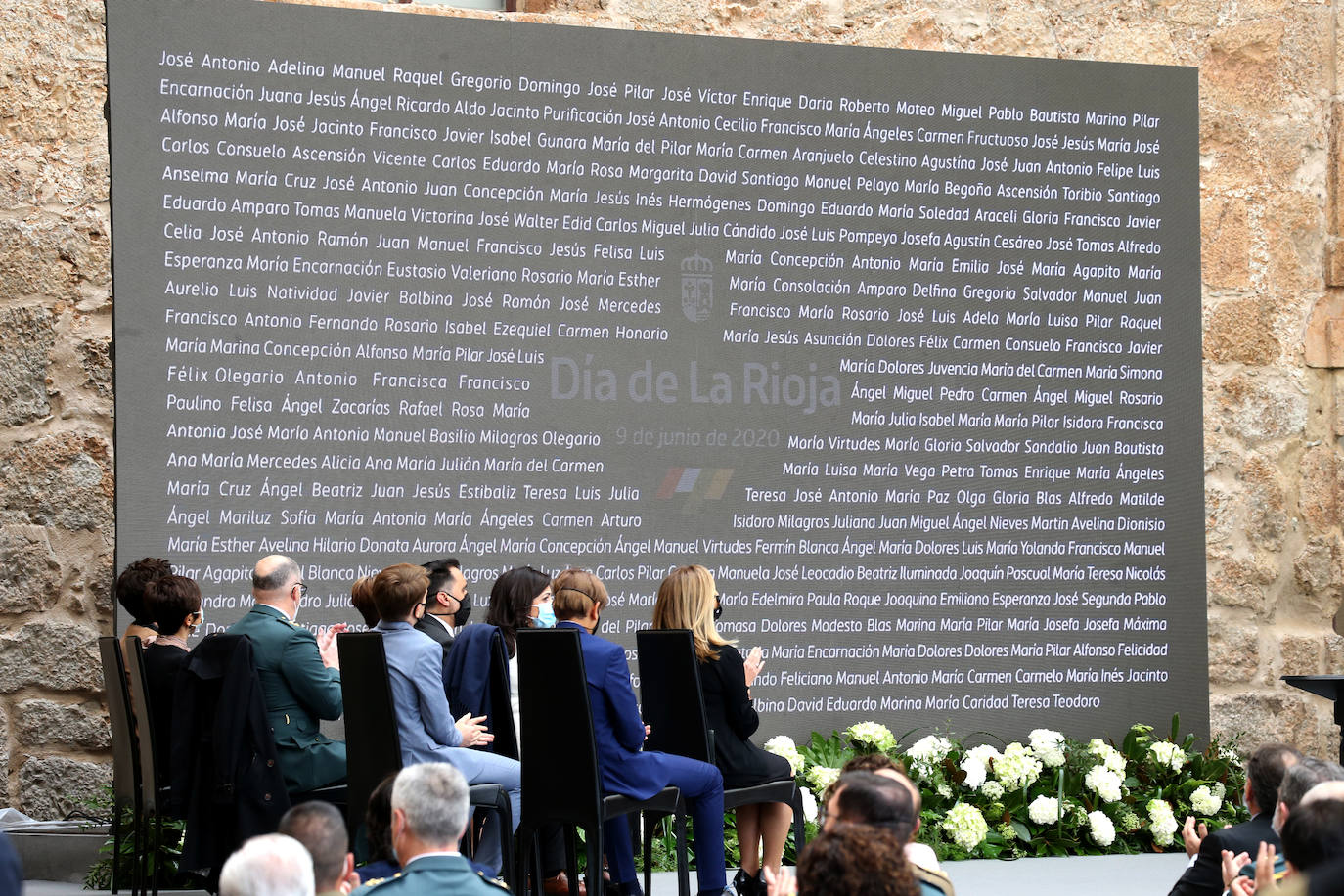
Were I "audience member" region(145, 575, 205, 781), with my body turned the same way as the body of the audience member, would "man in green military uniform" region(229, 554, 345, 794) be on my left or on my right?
on my right

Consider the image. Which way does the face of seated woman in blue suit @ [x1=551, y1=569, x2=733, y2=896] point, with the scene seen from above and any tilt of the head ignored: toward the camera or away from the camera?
away from the camera

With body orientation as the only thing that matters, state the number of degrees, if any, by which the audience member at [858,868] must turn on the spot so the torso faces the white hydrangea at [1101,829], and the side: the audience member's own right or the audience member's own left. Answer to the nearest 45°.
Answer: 0° — they already face it

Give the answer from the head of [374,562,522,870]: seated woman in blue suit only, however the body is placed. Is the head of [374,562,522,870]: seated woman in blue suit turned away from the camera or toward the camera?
away from the camera

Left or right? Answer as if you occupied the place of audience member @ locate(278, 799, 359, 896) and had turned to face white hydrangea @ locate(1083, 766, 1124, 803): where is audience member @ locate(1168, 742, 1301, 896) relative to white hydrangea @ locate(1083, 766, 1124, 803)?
right

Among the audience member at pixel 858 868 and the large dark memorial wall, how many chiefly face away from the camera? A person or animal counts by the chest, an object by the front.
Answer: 1

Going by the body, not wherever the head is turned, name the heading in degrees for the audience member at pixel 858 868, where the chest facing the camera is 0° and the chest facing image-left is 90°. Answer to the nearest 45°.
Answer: approximately 180°

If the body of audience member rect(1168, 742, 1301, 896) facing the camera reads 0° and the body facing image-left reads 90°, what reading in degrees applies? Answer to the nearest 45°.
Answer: approximately 135°

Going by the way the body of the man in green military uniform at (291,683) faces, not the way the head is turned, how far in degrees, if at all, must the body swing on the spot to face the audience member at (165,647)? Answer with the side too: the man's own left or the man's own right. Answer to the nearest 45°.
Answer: approximately 90° to the man's own left

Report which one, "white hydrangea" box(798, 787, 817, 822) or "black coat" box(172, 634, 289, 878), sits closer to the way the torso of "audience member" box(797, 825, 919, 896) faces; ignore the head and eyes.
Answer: the white hydrangea
